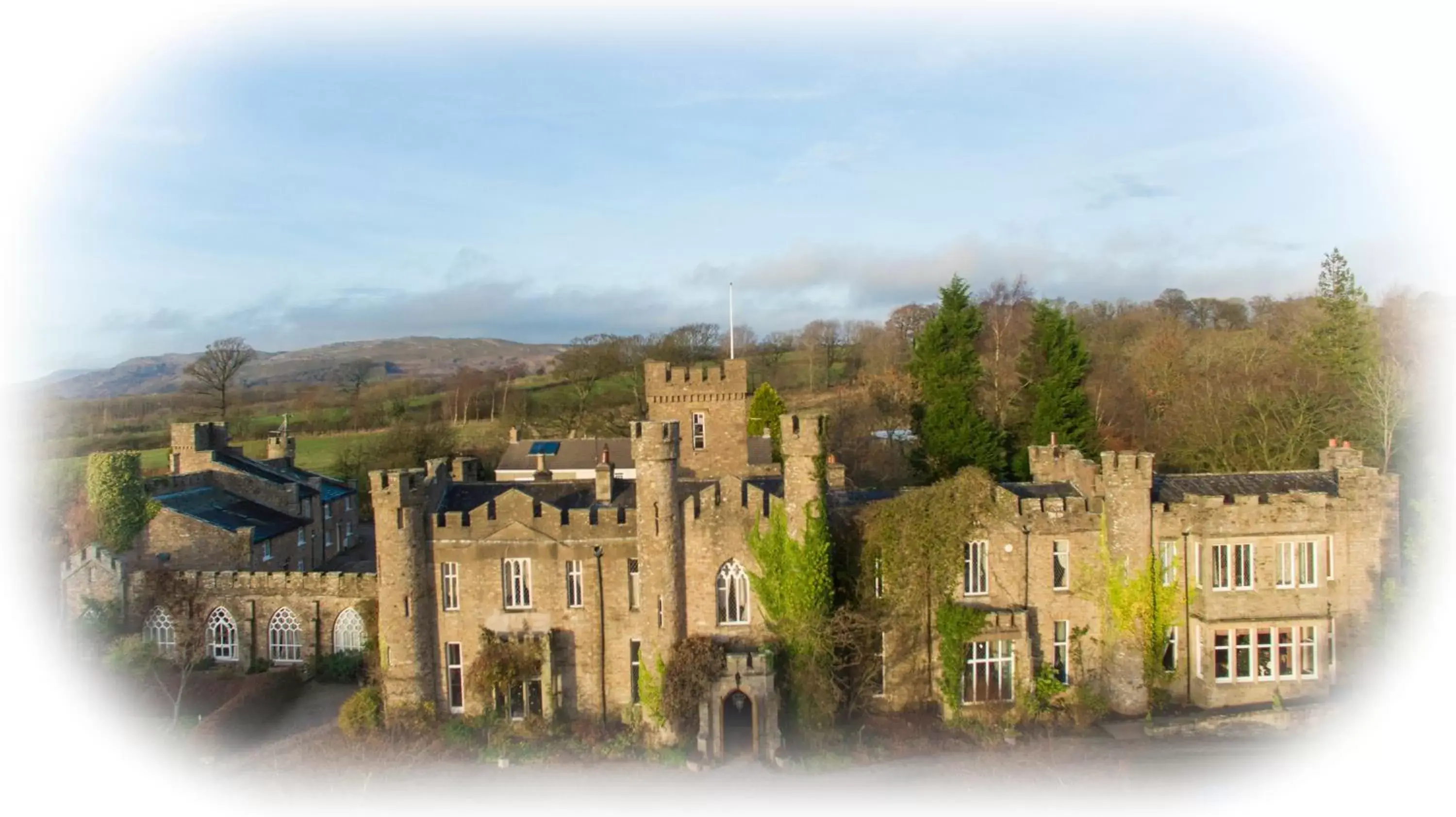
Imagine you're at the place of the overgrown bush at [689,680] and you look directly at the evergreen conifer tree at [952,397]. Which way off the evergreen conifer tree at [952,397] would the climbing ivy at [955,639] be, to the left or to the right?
right

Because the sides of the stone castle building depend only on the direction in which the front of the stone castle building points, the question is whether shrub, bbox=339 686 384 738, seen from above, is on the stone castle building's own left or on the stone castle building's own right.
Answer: on the stone castle building's own right

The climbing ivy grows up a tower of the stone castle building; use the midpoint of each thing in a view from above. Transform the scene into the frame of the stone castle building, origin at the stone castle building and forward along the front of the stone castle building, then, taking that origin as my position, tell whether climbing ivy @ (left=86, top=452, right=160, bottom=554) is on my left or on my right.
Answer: on my right

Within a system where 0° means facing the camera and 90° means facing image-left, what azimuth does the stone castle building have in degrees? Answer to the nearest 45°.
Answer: approximately 0°

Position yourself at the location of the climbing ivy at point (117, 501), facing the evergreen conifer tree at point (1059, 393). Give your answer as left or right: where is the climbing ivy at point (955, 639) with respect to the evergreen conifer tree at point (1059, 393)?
right

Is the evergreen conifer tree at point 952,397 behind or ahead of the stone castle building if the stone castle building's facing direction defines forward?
behind

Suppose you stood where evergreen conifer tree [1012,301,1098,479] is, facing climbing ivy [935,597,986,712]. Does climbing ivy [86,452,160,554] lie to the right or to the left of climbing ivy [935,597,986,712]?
right

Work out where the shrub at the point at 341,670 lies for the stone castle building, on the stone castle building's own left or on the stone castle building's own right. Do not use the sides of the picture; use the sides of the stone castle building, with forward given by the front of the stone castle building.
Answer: on the stone castle building's own right

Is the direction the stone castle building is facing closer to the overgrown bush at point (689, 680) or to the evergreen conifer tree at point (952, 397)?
the overgrown bush

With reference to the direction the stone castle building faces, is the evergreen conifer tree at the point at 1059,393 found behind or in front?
behind

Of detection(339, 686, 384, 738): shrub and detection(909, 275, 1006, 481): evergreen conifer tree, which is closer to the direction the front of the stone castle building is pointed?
the shrub
